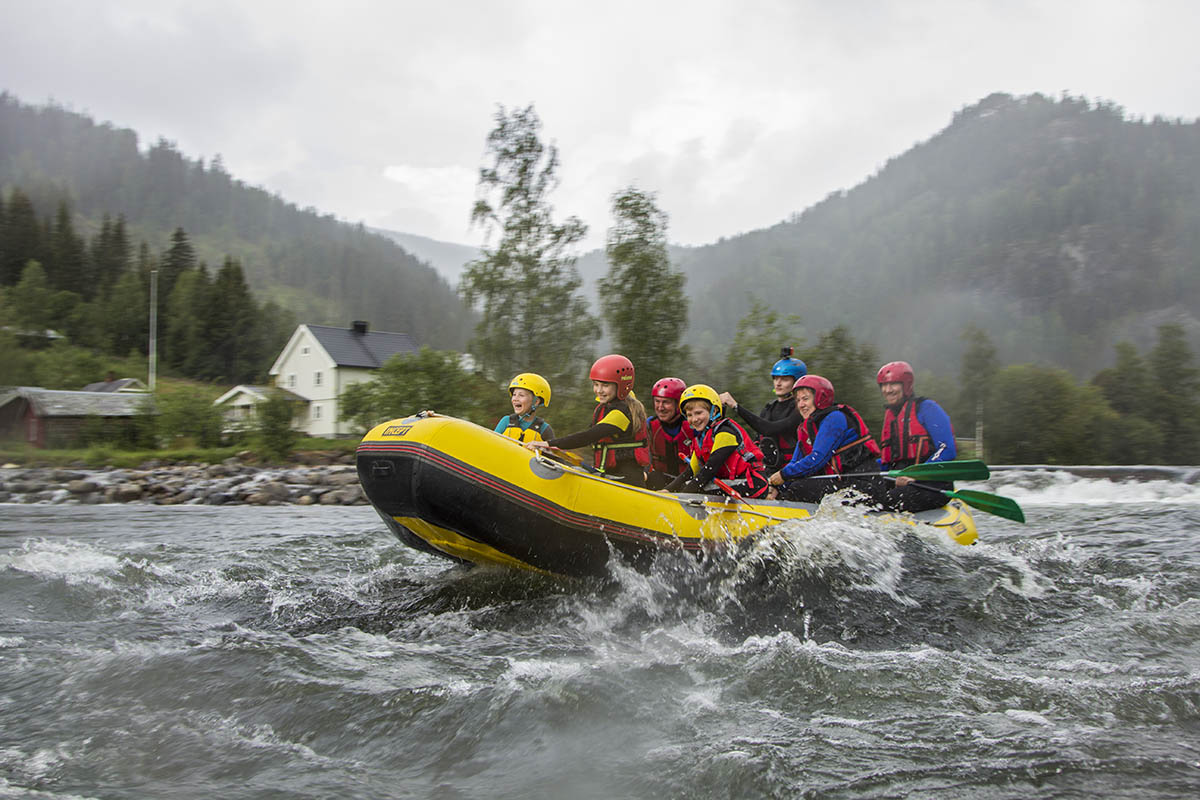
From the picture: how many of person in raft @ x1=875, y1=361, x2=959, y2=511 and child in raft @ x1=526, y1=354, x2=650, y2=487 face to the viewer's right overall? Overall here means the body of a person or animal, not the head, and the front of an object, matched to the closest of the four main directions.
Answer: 0

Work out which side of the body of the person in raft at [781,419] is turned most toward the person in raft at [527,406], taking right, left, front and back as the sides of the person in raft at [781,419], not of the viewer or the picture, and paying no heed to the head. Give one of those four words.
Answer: front

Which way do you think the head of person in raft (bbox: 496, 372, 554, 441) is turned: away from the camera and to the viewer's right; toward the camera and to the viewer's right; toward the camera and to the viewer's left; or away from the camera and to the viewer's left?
toward the camera and to the viewer's left

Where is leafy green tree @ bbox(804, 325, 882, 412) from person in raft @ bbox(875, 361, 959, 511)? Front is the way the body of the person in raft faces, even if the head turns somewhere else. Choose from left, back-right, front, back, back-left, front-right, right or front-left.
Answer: back-right

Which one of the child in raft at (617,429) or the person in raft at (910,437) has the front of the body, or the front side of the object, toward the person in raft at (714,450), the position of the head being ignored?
the person in raft at (910,437)

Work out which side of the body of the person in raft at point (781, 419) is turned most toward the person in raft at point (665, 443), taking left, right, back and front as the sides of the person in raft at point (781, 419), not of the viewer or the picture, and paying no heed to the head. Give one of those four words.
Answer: front

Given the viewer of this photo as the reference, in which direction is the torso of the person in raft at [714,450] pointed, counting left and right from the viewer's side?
facing the viewer and to the left of the viewer

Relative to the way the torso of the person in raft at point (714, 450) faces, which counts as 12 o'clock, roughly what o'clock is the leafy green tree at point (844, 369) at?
The leafy green tree is roughly at 5 o'clock from the person in raft.

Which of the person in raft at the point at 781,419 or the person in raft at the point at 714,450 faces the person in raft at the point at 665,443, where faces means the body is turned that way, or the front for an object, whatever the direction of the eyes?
the person in raft at the point at 781,419

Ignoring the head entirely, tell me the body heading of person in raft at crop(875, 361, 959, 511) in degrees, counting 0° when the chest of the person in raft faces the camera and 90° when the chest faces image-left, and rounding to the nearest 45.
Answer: approximately 45°

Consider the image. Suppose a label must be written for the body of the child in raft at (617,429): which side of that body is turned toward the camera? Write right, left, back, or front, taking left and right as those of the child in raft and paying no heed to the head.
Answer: left

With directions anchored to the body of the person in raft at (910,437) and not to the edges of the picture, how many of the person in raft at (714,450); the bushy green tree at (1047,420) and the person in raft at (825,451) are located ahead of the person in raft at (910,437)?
2

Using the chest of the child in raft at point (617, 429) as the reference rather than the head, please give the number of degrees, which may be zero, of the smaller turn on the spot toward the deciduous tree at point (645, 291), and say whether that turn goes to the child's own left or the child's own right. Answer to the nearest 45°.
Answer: approximately 90° to the child's own right

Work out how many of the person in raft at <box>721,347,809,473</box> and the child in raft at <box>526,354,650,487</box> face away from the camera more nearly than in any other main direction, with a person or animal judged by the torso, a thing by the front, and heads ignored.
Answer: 0
